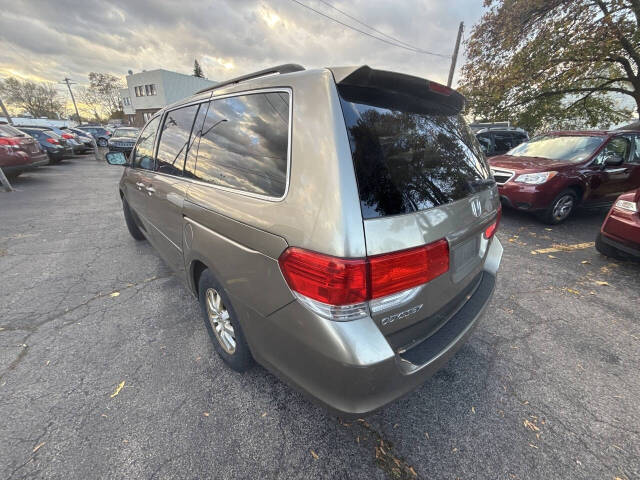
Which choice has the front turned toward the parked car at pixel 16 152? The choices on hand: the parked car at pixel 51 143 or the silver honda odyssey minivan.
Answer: the silver honda odyssey minivan

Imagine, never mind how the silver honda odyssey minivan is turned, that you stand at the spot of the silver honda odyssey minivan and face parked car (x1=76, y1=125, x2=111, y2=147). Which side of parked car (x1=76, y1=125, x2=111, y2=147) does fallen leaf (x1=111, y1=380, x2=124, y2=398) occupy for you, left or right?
left

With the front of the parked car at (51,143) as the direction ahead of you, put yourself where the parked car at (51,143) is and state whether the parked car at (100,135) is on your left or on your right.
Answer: on your right

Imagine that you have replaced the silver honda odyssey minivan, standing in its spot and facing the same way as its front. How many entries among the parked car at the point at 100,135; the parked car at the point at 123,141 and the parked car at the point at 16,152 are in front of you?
3

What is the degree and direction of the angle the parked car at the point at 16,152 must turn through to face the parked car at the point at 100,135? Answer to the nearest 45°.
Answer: approximately 45° to its right

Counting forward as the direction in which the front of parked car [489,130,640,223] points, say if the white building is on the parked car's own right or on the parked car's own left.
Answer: on the parked car's own right

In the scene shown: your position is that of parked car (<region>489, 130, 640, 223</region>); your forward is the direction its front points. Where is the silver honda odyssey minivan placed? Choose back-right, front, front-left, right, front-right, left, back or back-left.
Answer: front-left

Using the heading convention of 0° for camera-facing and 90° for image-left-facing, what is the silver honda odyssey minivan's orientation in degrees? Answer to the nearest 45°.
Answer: approximately 135°

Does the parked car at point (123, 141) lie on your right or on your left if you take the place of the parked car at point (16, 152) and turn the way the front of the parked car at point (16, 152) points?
on your right

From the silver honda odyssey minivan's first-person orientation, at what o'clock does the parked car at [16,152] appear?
The parked car is roughly at 12 o'clock from the silver honda odyssey minivan.

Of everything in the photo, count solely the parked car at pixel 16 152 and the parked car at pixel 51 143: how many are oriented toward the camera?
0

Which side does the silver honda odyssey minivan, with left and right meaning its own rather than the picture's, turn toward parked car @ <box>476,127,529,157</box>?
right

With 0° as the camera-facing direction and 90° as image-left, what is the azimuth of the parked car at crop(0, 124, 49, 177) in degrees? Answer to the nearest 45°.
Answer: approximately 135°
